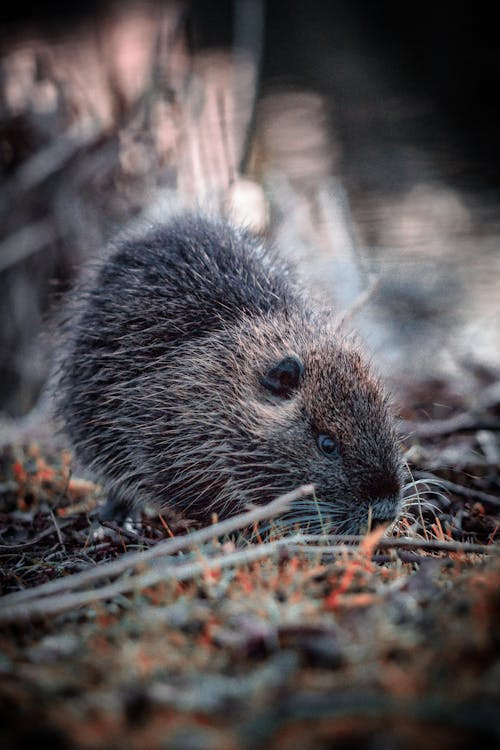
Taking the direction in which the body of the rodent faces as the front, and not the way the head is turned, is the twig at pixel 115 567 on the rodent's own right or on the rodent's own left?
on the rodent's own right

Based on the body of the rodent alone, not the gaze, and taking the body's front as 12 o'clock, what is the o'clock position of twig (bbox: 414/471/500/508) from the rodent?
The twig is roughly at 11 o'clock from the rodent.

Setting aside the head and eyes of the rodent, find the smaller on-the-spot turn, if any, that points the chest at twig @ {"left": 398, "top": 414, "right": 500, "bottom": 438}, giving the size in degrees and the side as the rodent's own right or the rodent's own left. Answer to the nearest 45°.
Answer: approximately 90° to the rodent's own left

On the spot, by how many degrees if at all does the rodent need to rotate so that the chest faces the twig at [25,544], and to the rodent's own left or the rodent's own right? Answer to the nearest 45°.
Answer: approximately 90° to the rodent's own right

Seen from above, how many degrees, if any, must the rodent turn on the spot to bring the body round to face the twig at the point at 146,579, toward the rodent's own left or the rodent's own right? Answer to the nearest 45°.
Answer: approximately 45° to the rodent's own right

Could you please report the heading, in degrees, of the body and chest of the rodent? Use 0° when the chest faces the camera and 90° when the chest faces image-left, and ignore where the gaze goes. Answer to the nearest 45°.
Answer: approximately 315°
